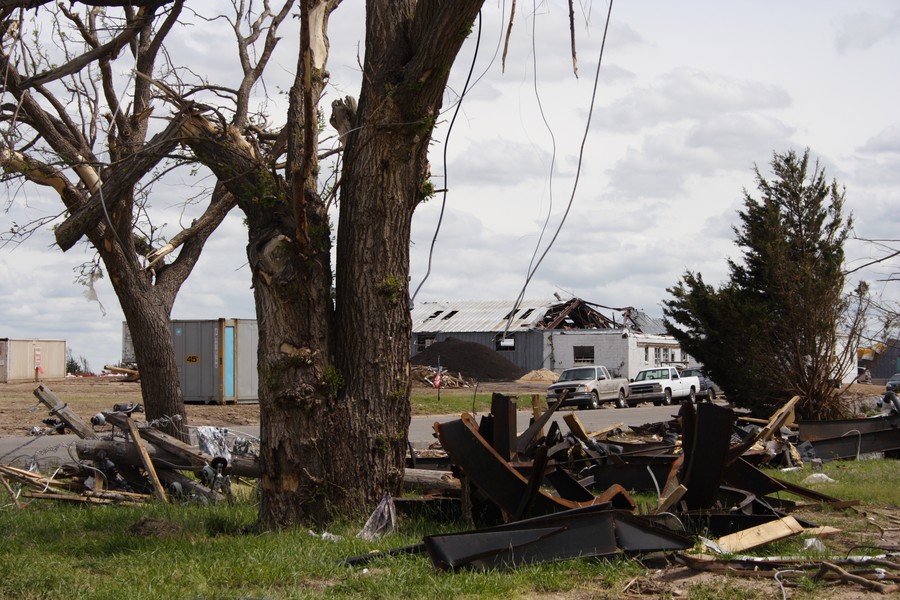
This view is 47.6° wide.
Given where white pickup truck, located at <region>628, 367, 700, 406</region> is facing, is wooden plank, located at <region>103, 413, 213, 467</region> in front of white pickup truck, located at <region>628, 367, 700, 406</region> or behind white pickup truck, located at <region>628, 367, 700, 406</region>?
in front

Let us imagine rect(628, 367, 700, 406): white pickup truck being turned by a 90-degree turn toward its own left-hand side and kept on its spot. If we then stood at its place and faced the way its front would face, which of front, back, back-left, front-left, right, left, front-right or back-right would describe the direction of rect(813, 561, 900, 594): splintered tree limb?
front-right

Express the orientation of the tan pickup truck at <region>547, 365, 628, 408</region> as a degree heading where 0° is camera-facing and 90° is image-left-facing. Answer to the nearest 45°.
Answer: approximately 45°

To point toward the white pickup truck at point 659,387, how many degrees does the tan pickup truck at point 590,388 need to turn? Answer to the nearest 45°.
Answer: approximately 180°

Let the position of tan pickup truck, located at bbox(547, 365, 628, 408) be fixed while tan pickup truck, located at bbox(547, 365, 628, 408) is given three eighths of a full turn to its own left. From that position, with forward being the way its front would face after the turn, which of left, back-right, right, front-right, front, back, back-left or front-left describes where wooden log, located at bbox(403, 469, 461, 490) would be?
right

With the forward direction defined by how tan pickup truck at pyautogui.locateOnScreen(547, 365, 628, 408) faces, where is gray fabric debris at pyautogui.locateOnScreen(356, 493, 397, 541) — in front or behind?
in front

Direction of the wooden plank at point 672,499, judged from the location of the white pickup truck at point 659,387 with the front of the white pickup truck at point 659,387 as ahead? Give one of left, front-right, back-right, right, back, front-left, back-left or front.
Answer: front-left

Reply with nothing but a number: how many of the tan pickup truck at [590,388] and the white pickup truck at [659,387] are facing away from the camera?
0

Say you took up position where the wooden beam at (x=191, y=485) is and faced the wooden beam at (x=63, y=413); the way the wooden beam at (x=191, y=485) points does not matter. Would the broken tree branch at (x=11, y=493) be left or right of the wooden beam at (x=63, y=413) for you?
left

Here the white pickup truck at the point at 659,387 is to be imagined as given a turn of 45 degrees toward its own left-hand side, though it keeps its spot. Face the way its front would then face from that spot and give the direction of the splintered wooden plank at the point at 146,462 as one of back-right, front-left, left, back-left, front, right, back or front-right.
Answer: front

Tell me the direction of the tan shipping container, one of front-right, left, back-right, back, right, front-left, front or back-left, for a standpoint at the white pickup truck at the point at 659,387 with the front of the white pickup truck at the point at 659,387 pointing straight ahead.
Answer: front-right
